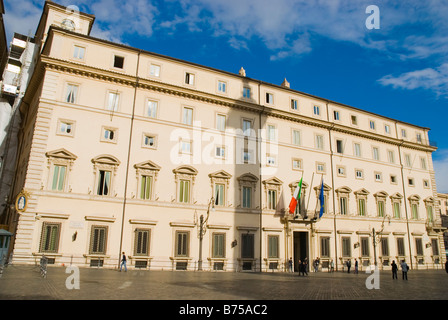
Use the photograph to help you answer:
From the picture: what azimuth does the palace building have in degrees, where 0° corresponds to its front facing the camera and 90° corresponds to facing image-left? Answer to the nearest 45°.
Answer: approximately 315°
